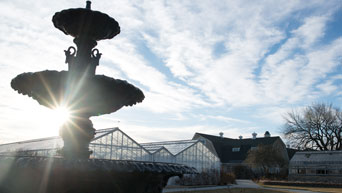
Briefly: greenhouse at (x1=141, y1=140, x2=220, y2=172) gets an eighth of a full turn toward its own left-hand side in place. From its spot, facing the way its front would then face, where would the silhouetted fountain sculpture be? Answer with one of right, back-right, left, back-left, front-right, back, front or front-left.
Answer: right

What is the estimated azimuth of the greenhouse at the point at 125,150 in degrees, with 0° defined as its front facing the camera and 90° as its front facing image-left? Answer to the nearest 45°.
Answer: approximately 315°

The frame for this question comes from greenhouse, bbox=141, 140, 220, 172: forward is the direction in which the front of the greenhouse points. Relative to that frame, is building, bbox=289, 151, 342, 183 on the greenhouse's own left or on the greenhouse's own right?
on the greenhouse's own left

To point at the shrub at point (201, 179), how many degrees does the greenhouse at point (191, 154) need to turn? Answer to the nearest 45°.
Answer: approximately 45° to its right

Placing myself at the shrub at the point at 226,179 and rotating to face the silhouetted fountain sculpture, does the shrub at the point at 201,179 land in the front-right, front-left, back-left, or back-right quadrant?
front-right
